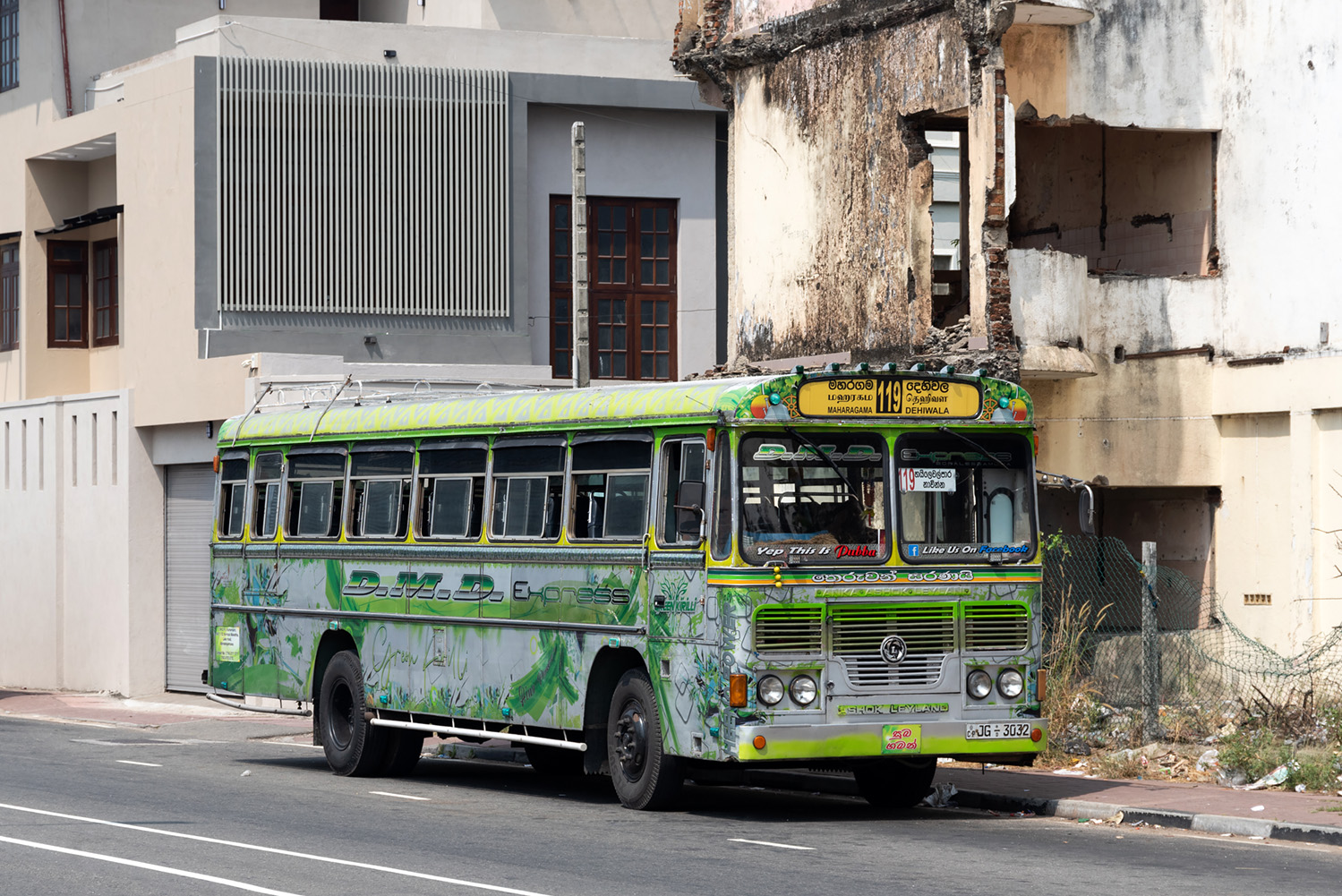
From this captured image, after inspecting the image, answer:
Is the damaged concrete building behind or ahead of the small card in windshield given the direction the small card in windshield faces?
behind

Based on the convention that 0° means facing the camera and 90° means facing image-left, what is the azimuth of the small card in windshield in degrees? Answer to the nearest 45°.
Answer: approximately 0°

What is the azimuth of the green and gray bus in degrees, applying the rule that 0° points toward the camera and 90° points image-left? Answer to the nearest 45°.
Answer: approximately 315°

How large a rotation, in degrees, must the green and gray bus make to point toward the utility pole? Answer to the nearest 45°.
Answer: approximately 135° to its left

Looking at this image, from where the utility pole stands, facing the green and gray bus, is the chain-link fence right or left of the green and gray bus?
left

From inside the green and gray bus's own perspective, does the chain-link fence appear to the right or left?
on its left

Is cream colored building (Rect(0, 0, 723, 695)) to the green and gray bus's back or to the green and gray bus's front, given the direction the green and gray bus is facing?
to the back

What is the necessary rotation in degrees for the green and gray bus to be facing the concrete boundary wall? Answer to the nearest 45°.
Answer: approximately 180°
